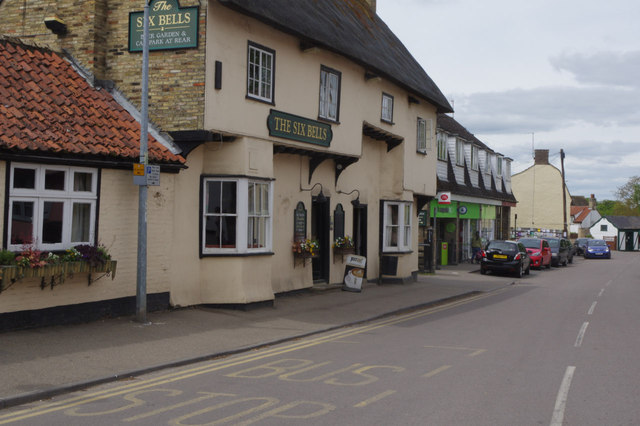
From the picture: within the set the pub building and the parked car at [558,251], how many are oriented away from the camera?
1

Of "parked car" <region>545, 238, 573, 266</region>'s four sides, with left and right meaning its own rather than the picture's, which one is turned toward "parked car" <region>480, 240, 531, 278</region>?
front

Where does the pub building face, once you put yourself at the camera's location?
facing the viewer and to the right of the viewer

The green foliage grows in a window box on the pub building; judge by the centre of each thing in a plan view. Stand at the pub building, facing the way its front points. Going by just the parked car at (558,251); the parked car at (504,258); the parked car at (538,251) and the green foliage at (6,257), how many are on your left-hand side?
3

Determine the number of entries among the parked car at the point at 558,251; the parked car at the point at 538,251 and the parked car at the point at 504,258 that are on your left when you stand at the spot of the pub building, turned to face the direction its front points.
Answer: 3

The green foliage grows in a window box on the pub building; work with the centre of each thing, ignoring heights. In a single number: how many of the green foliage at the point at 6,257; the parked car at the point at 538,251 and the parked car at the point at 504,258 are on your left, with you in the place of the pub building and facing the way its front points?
2

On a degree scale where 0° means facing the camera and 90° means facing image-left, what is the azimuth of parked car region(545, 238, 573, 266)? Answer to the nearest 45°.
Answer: approximately 180°

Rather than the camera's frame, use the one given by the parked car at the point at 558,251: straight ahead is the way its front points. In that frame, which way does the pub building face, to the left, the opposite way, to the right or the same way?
to the right

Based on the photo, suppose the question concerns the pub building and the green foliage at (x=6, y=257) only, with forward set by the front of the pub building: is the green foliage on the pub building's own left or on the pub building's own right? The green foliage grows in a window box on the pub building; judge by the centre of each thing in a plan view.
on the pub building's own right

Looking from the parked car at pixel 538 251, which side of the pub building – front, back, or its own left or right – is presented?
left

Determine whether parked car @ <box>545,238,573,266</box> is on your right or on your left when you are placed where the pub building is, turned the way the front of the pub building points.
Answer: on your left

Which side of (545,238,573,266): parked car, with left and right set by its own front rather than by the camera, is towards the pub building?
back

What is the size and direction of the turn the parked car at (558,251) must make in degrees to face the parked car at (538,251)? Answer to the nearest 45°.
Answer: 0° — it already faces it

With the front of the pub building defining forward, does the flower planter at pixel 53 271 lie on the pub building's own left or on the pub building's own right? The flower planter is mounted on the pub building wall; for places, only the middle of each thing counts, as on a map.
on the pub building's own right

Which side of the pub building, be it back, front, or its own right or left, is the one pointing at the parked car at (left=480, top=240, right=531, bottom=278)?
left

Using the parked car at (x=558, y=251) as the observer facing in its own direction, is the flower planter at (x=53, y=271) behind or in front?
behind

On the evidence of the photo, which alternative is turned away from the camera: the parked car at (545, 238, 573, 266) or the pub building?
the parked car
